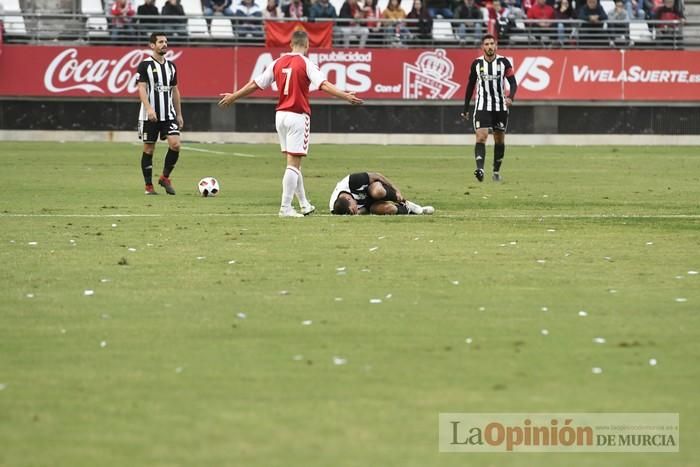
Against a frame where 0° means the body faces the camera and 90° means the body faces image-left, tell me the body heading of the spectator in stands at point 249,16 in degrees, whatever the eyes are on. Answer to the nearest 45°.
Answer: approximately 0°

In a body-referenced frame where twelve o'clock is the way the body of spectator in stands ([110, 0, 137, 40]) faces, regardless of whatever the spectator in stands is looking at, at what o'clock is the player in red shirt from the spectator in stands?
The player in red shirt is roughly at 12 o'clock from the spectator in stands.

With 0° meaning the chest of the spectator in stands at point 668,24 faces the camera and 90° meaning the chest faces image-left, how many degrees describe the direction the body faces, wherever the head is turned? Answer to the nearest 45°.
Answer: approximately 0°

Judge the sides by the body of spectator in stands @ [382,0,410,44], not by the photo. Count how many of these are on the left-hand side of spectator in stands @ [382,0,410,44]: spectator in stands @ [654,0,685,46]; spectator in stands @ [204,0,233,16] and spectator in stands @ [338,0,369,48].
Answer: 1

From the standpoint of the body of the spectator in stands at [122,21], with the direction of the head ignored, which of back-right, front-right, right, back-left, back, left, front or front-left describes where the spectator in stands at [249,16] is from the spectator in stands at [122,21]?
left

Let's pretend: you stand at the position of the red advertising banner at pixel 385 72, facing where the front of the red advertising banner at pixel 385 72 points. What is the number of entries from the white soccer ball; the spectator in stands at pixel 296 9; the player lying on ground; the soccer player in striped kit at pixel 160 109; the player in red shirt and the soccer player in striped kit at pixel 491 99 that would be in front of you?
5

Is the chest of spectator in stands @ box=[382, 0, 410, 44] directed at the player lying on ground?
yes
